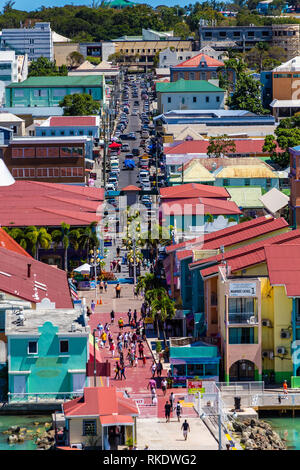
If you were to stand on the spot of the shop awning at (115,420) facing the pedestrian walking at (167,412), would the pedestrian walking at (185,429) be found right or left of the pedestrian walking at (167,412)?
right

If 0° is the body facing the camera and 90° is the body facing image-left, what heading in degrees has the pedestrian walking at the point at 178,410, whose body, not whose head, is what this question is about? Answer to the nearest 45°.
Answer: approximately 180°

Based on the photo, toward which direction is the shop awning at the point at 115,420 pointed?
toward the camera

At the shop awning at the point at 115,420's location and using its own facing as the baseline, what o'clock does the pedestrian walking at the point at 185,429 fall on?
The pedestrian walking is roughly at 8 o'clock from the shop awning.
